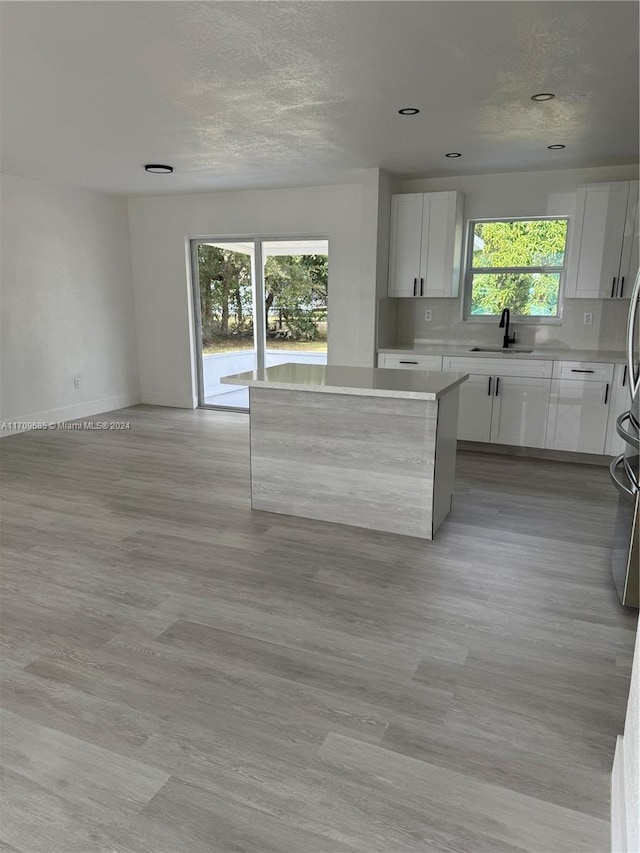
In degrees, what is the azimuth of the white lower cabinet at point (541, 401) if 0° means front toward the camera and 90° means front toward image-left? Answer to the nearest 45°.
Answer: approximately 0°

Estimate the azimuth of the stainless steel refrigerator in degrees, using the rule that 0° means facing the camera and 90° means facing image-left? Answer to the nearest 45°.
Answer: approximately 90°

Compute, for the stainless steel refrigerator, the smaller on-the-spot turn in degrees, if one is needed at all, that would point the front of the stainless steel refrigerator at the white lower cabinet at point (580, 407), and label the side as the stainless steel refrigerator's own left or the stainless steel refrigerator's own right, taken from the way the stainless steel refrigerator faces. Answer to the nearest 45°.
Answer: approximately 90° to the stainless steel refrigerator's own right

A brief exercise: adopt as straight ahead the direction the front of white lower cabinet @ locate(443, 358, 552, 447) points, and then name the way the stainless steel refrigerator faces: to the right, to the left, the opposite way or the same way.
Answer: to the right

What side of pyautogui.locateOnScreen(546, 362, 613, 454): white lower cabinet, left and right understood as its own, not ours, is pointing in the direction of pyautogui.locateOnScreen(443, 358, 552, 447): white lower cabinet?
right

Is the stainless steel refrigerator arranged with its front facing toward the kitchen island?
yes

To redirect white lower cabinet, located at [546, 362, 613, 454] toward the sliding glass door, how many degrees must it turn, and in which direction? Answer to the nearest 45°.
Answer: approximately 90° to its right
